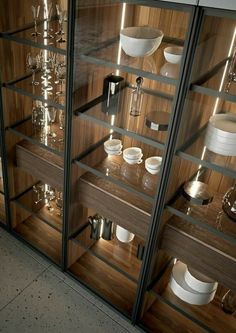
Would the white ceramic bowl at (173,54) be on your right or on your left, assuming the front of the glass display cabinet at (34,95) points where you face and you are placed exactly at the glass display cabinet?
on your left

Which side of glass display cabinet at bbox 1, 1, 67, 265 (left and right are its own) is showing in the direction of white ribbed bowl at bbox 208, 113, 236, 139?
left

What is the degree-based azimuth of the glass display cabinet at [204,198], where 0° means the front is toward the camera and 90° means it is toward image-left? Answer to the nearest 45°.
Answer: approximately 45°

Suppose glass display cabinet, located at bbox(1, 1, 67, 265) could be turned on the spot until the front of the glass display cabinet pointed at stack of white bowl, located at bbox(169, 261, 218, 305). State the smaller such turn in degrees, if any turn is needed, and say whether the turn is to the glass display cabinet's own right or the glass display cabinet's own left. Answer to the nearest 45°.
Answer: approximately 90° to the glass display cabinet's own left

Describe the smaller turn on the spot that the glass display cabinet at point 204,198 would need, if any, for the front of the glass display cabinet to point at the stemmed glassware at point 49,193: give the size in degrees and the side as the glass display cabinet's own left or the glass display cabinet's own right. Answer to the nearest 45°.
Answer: approximately 90° to the glass display cabinet's own right

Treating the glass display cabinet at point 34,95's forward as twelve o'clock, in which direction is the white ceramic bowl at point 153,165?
The white ceramic bowl is roughly at 9 o'clock from the glass display cabinet.

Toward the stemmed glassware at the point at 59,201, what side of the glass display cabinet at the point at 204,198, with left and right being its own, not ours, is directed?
right

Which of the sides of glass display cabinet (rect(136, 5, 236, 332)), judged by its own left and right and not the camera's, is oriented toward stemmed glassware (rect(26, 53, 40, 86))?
right
